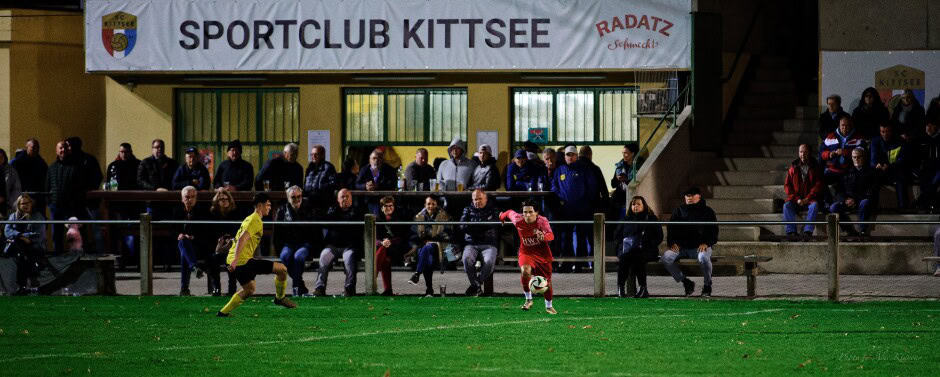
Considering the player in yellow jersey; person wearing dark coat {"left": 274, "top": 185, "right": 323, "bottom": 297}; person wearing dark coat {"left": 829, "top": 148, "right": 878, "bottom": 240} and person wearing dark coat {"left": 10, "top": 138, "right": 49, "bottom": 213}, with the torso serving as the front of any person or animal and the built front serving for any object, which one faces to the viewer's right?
the player in yellow jersey

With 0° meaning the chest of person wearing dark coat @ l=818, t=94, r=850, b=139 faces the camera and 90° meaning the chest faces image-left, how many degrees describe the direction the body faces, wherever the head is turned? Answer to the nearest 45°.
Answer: approximately 0°

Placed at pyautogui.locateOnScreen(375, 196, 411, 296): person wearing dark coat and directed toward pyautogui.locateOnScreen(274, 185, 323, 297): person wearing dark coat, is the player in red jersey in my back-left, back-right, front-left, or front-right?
back-left

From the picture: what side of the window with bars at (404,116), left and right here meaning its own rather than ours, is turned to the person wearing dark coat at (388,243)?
front

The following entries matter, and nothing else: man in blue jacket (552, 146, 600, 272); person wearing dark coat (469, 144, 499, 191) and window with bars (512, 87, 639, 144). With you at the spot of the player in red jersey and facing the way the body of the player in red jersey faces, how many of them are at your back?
3

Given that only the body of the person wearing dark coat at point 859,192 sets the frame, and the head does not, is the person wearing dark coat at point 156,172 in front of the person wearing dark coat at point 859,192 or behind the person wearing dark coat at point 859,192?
in front

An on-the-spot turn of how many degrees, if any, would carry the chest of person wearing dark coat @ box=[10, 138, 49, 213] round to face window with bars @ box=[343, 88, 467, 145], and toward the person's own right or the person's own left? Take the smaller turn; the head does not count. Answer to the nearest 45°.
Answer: approximately 90° to the person's own left

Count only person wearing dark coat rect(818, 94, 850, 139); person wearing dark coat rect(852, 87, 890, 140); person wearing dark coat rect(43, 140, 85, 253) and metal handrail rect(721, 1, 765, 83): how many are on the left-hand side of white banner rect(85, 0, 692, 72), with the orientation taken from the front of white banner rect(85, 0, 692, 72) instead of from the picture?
3

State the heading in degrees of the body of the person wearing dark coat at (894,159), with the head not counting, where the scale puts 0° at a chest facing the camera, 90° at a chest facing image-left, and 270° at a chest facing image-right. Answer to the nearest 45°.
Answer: approximately 45°

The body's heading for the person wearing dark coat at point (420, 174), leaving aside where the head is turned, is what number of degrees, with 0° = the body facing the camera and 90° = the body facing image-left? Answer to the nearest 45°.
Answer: approximately 0°
